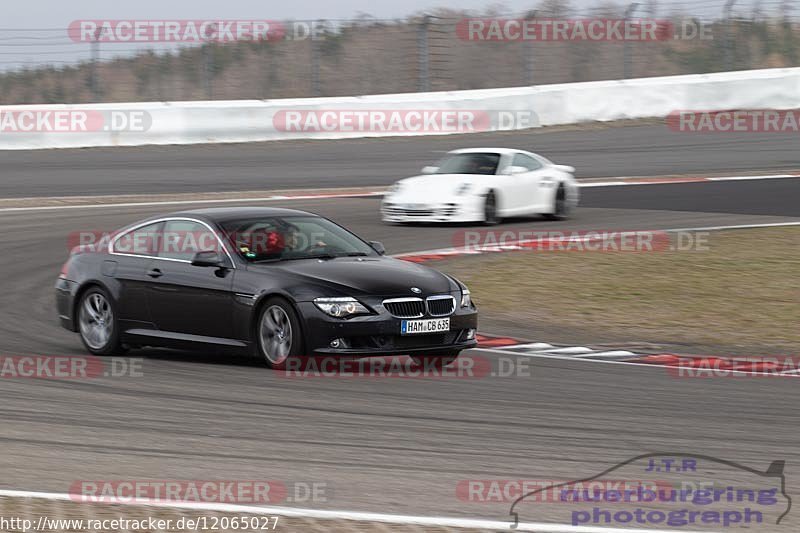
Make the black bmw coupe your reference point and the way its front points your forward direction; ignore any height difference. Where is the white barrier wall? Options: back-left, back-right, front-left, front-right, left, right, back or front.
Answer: back-left

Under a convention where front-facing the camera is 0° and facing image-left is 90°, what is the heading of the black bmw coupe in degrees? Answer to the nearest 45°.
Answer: approximately 315°

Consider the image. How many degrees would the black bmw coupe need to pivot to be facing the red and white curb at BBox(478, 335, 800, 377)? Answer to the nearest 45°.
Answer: approximately 45° to its left

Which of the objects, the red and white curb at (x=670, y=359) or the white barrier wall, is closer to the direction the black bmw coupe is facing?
the red and white curb

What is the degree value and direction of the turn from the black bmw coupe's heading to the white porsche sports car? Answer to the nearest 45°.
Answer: approximately 135° to its left
